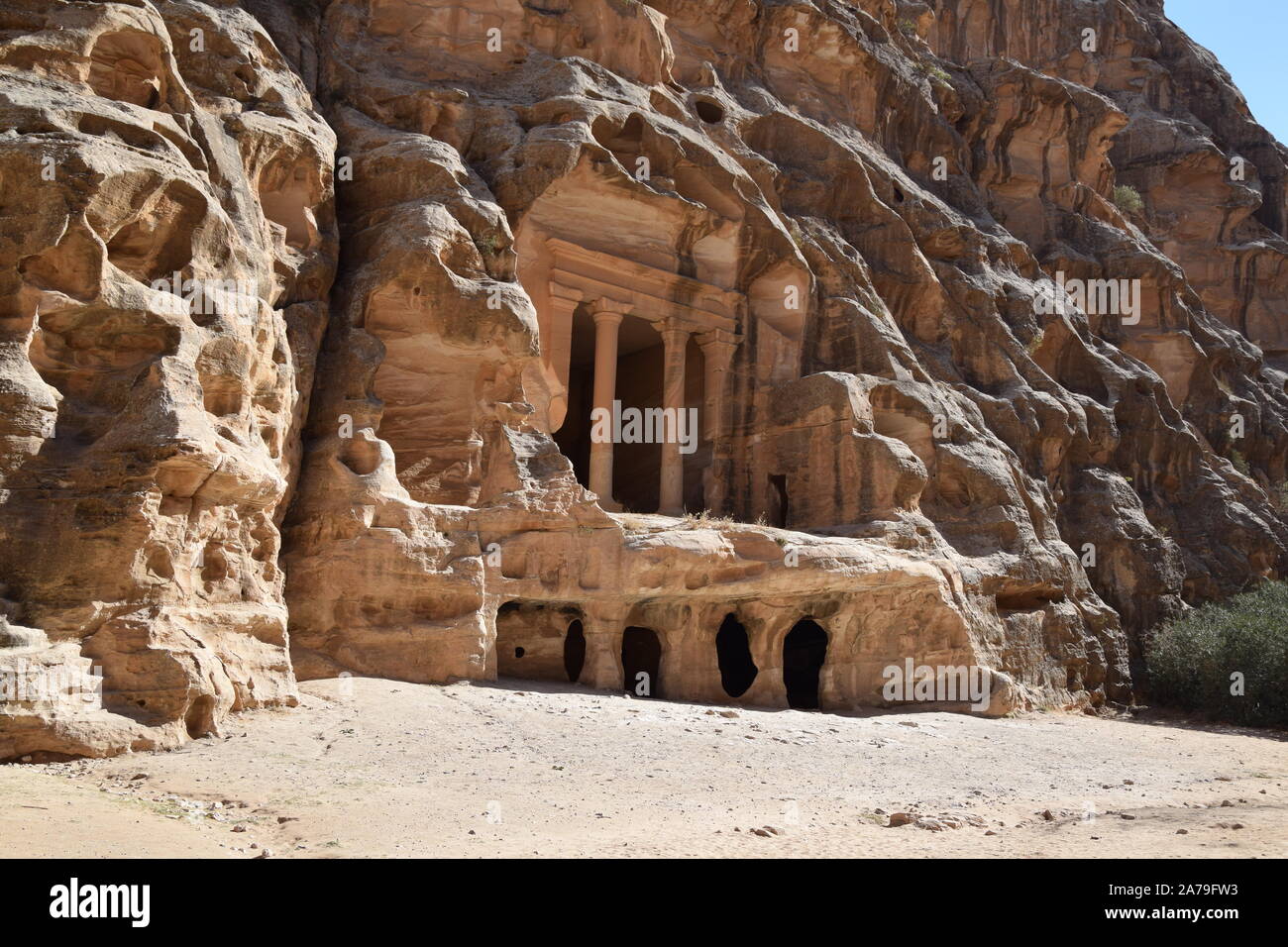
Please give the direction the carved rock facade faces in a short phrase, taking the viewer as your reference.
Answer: facing the viewer and to the right of the viewer

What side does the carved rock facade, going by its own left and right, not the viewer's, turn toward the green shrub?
left

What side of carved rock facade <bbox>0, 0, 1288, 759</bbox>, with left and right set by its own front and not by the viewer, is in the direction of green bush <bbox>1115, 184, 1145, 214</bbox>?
left
